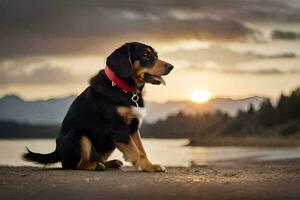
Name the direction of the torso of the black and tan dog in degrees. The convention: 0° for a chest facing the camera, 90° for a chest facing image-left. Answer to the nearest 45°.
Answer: approximately 270°
